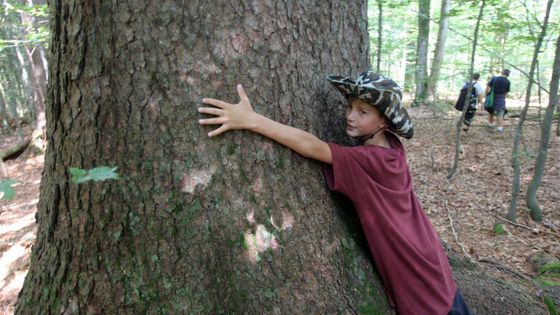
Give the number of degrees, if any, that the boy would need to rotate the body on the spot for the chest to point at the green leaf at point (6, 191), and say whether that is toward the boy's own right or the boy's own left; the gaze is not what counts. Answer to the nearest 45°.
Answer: approximately 45° to the boy's own left

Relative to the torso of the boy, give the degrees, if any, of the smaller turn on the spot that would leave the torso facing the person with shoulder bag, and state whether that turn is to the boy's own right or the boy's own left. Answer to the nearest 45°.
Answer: approximately 135° to the boy's own right

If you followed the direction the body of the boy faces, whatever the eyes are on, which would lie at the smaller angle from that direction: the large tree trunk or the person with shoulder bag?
the large tree trunk

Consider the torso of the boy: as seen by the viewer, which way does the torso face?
to the viewer's left

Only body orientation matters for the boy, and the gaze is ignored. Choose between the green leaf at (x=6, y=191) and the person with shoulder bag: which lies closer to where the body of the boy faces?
the green leaf

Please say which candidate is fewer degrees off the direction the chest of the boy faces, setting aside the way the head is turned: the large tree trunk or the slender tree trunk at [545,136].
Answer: the large tree trunk

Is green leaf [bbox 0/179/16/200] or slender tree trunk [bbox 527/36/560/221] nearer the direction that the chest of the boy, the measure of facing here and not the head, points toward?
the green leaf

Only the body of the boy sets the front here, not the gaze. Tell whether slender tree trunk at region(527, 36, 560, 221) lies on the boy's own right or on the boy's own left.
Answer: on the boy's own right

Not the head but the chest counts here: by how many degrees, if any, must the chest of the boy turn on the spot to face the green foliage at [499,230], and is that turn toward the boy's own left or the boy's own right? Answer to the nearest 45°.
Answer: approximately 135° to the boy's own right
